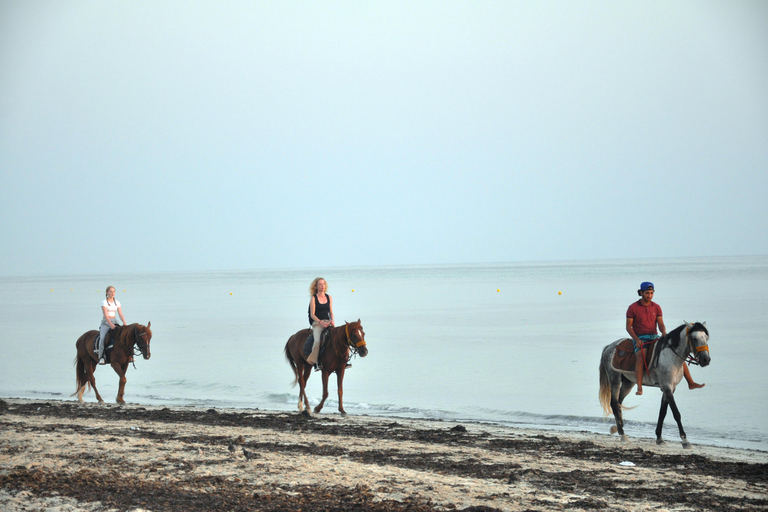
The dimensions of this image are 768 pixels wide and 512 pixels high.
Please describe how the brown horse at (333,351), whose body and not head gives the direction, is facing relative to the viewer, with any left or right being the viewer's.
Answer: facing the viewer and to the right of the viewer

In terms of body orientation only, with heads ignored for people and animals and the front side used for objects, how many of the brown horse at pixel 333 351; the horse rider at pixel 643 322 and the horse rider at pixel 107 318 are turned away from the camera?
0

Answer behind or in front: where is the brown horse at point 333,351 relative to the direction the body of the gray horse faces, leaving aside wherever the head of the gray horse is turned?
behind

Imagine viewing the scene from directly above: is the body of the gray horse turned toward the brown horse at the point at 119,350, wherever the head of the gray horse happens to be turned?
no

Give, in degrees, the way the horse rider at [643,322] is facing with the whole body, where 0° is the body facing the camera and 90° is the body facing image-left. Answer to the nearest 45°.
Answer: approximately 315°

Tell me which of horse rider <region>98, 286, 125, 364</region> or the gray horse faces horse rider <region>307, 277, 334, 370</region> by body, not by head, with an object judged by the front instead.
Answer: horse rider <region>98, 286, 125, 364</region>

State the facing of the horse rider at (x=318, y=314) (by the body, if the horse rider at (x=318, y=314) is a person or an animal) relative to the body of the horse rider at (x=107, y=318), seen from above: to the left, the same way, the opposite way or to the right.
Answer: the same way

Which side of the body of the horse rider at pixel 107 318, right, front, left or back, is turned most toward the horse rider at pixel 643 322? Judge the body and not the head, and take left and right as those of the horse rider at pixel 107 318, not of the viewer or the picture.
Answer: front

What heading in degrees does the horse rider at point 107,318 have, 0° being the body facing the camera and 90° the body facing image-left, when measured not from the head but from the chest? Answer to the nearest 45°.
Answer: approximately 315°

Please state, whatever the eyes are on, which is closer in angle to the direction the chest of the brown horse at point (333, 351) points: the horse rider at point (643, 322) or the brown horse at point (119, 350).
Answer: the horse rider

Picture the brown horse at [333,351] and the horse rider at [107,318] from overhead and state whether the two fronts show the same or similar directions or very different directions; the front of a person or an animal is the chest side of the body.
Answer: same or similar directions

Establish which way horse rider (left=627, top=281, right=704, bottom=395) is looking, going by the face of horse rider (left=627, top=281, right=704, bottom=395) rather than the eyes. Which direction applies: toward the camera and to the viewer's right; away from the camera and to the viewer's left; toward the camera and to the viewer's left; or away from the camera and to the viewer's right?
toward the camera and to the viewer's right

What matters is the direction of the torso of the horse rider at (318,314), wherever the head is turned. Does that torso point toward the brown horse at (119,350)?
no

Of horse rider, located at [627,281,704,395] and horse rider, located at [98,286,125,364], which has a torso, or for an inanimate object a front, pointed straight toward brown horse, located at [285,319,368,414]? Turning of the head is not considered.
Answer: horse rider, located at [98,286,125,364]

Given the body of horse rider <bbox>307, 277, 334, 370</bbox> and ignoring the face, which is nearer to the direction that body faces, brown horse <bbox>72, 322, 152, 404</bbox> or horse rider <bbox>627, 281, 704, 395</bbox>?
the horse rider
